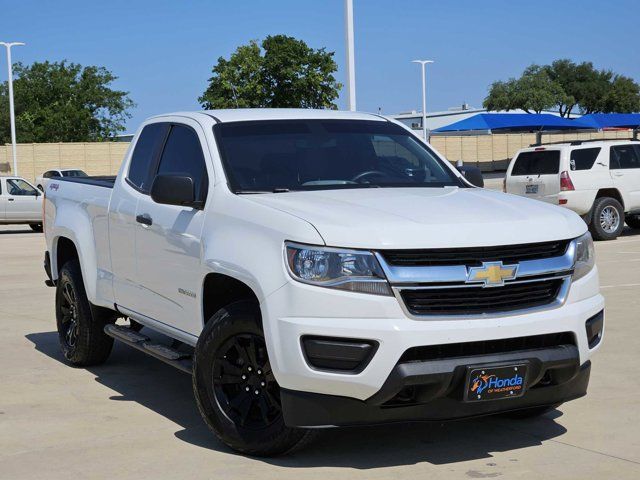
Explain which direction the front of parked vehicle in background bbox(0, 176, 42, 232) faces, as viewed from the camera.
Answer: facing to the right of the viewer

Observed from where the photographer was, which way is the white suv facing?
facing away from the viewer and to the right of the viewer

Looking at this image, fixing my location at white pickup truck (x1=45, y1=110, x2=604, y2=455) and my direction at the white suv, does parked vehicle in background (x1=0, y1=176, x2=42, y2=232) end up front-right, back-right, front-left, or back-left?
front-left

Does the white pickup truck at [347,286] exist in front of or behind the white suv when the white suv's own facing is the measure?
behind

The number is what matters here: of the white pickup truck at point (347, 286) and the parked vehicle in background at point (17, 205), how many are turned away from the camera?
0

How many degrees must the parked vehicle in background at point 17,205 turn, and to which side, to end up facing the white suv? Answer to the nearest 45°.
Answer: approximately 45° to its right

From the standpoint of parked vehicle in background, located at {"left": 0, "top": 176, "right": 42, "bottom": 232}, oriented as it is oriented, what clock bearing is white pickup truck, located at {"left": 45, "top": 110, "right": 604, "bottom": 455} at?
The white pickup truck is roughly at 3 o'clock from the parked vehicle in background.

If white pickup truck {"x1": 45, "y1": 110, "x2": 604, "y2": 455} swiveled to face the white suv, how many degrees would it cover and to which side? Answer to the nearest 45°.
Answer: approximately 135° to its left

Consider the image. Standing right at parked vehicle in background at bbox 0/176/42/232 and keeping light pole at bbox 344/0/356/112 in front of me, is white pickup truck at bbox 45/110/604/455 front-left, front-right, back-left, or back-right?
front-right

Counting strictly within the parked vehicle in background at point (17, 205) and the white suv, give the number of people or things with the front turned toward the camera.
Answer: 0
